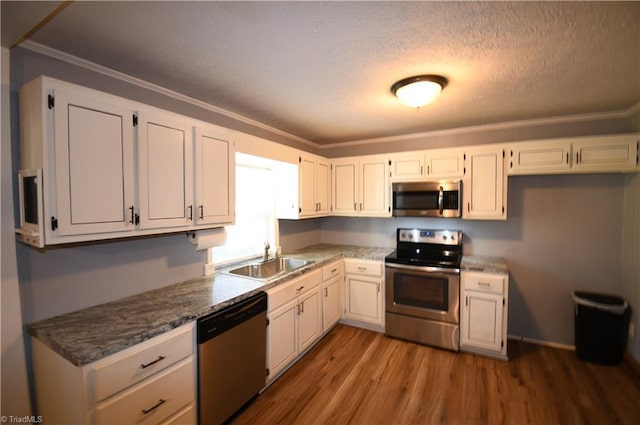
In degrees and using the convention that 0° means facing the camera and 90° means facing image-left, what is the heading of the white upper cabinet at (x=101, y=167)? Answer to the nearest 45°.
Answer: approximately 315°

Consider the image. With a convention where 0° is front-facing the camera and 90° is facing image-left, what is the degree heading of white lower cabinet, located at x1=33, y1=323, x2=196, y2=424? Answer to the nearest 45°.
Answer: approximately 315°

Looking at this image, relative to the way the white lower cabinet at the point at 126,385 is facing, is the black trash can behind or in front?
in front

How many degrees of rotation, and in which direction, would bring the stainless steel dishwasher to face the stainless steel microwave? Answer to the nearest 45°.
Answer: approximately 45° to its left

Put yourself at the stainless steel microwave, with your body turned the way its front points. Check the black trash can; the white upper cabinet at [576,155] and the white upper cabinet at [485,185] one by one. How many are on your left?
3

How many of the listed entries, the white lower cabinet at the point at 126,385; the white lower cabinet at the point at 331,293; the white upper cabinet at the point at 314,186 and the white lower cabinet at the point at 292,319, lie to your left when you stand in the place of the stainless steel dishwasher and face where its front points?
3

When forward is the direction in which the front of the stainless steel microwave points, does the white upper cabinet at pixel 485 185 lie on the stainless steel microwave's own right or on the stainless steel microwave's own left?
on the stainless steel microwave's own left

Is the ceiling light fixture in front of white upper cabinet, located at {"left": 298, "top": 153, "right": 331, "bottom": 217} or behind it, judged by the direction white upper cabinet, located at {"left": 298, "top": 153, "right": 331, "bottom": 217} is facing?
in front

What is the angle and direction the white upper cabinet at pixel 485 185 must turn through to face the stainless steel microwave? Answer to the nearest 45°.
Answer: approximately 90° to its right

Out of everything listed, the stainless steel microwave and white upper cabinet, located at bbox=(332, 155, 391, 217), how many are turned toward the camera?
2

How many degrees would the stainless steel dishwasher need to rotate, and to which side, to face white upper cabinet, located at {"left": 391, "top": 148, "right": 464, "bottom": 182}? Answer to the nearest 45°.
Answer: approximately 45° to its left
